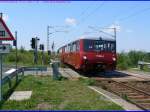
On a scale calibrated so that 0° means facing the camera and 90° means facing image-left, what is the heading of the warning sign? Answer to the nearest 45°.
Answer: approximately 0°

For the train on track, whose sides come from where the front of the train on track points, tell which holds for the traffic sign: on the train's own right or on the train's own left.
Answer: on the train's own right

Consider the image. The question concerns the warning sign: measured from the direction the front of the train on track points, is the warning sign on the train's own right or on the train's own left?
on the train's own right

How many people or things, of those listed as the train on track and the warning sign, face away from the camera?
0

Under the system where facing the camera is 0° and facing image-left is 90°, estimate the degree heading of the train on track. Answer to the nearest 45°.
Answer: approximately 315°
